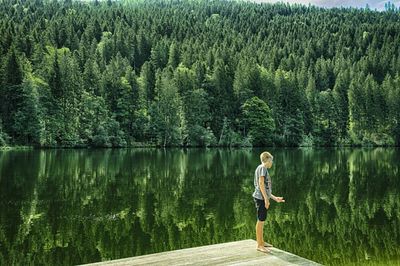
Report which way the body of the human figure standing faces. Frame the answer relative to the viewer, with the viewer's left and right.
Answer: facing to the right of the viewer
